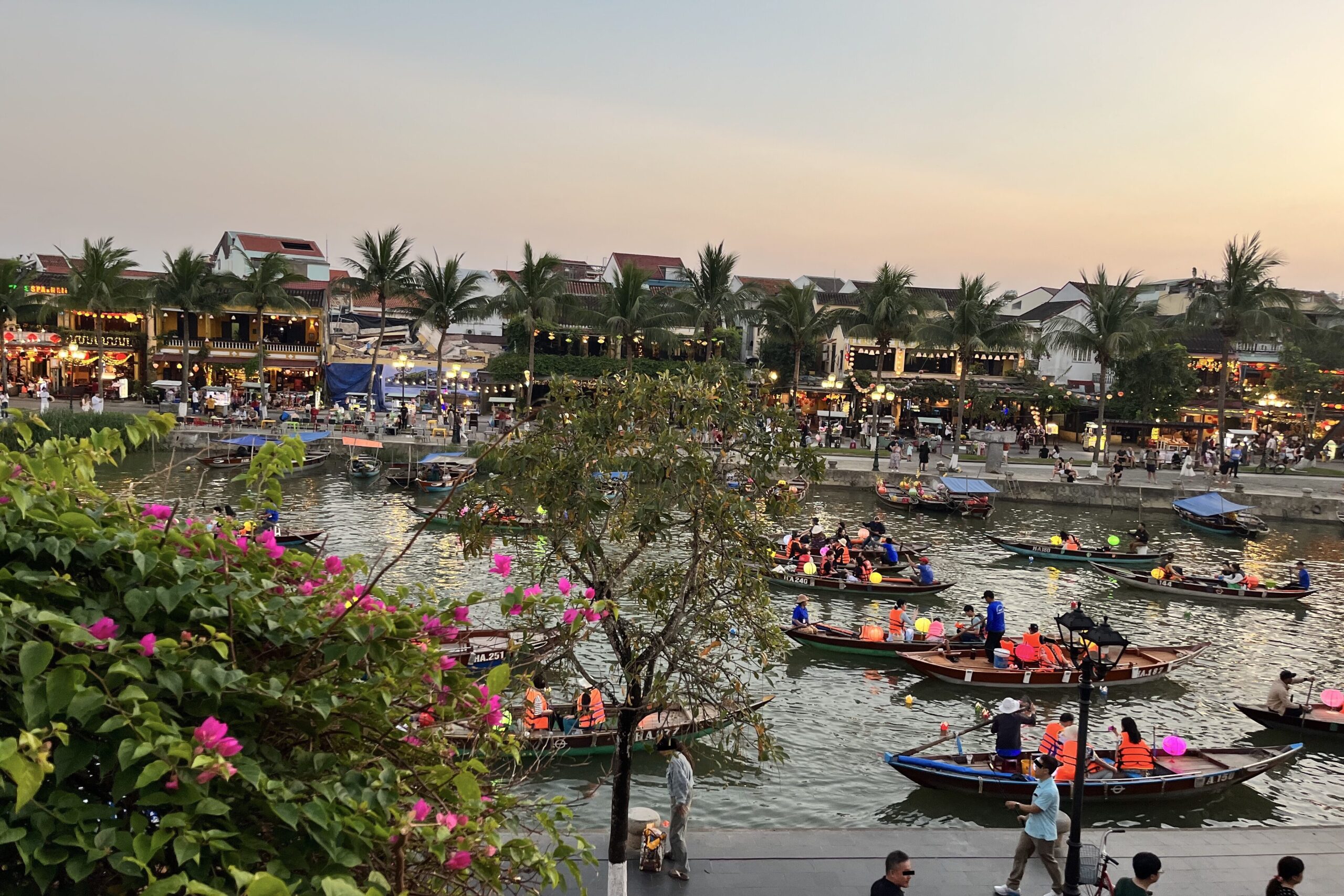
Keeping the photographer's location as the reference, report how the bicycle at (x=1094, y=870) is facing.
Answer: facing to the left of the viewer

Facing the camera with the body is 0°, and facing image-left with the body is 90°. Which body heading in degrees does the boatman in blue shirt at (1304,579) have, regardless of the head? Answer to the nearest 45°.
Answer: approximately 90°

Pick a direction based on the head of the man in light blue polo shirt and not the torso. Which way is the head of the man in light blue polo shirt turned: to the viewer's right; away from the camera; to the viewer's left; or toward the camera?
to the viewer's left

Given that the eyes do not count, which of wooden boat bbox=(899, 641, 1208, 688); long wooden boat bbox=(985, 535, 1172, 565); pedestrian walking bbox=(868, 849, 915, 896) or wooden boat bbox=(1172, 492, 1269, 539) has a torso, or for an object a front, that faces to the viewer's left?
the long wooden boat

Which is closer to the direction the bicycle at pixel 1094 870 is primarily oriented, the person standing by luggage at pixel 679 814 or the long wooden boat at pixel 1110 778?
the person standing by luggage

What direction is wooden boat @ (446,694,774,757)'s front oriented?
to the viewer's right

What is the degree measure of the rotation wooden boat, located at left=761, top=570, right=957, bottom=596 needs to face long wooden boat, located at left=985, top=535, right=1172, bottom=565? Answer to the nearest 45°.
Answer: approximately 135° to its right

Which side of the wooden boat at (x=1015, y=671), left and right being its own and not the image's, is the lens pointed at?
right

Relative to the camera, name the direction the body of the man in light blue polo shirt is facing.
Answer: to the viewer's left

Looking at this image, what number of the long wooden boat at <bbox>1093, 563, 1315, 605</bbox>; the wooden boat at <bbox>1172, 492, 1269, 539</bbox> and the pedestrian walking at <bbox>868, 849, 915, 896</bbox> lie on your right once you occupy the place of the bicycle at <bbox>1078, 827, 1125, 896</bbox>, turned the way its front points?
2

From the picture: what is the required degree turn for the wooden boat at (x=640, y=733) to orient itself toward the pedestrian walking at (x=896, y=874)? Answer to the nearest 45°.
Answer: approximately 90° to its right
